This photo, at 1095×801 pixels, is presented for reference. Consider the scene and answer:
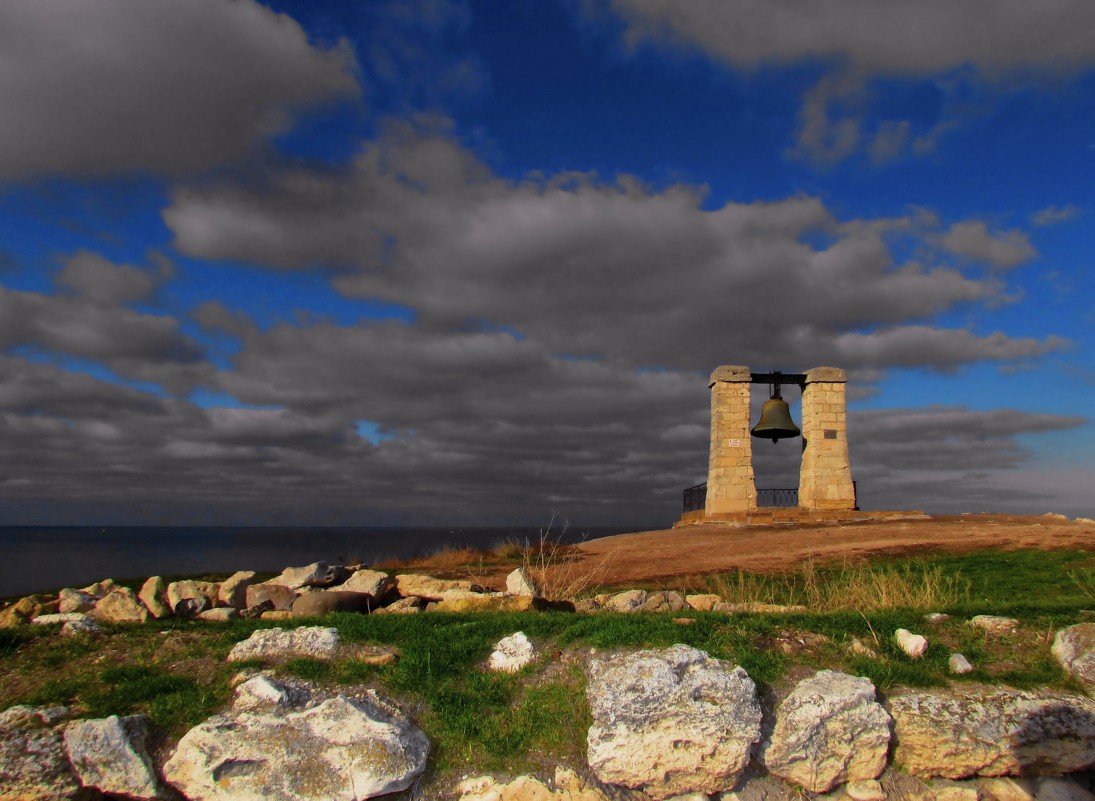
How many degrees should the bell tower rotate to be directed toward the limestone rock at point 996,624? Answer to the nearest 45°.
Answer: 0° — it already faces it

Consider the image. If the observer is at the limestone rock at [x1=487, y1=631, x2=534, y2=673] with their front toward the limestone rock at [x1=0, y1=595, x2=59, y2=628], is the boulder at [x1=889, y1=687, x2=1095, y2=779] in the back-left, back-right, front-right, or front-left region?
back-left

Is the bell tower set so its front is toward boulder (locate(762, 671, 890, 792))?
yes

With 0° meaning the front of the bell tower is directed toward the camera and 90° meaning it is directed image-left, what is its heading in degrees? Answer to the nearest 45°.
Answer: approximately 0°

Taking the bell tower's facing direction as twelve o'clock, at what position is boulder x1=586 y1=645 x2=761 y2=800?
The boulder is roughly at 12 o'clock from the bell tower.

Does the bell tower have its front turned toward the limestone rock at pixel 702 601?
yes

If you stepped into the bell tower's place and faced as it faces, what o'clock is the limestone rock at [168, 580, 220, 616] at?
The limestone rock is roughly at 1 o'clock from the bell tower.

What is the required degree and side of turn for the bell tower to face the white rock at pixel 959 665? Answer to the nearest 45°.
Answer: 0° — it already faces it

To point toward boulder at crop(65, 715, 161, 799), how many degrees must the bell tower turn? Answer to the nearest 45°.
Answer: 0° — it already faces it

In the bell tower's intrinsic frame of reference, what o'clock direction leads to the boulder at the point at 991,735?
The boulder is roughly at 12 o'clock from the bell tower.

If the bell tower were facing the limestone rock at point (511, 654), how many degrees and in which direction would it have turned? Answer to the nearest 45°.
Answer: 0° — it already faces it

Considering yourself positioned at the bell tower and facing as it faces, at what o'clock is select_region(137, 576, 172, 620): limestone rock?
The limestone rock is roughly at 1 o'clock from the bell tower.
